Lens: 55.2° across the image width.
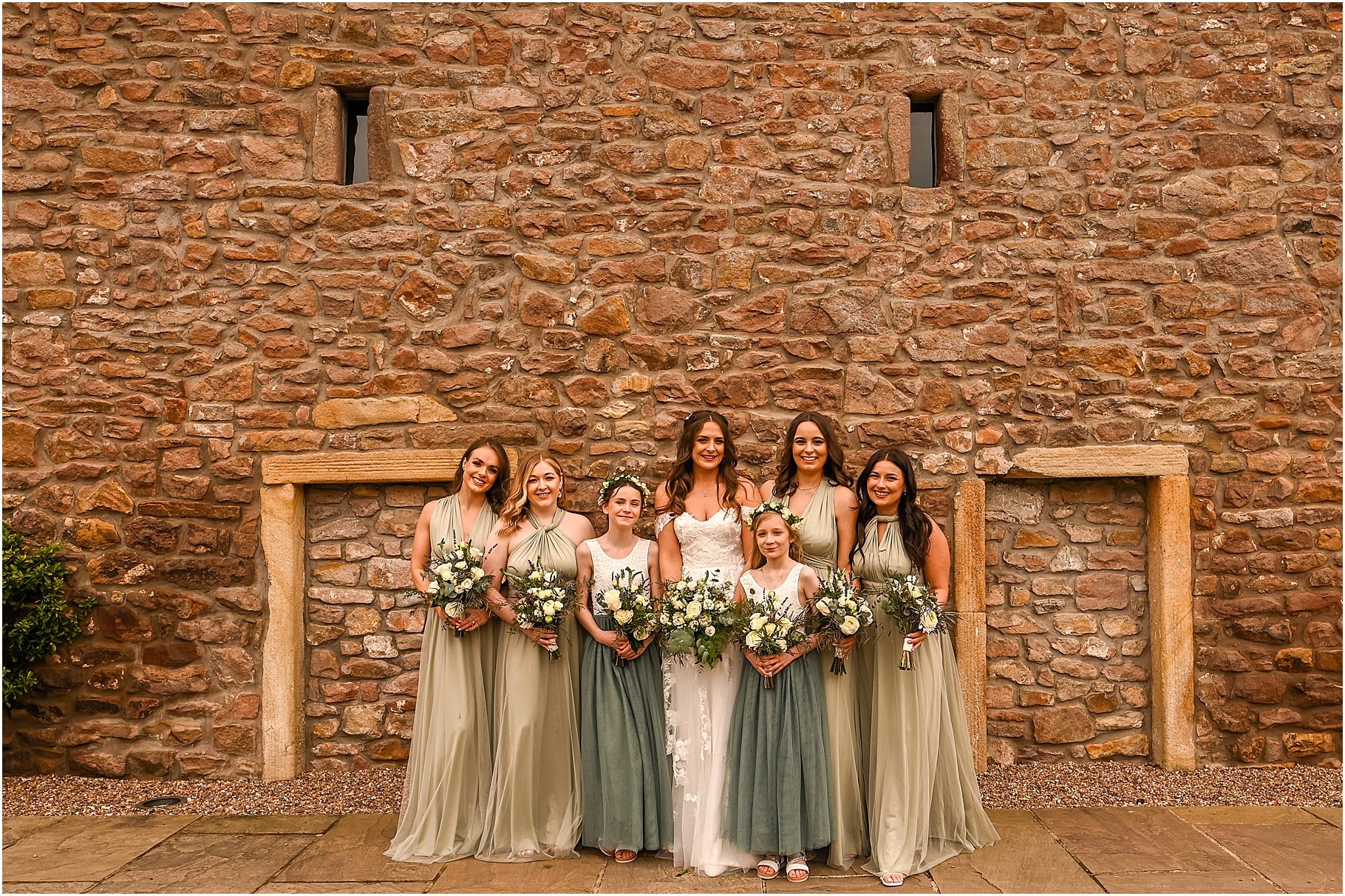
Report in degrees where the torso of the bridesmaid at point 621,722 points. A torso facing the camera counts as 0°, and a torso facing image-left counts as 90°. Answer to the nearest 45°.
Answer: approximately 0°

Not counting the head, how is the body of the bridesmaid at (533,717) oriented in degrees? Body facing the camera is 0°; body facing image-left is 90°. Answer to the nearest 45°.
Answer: approximately 0°

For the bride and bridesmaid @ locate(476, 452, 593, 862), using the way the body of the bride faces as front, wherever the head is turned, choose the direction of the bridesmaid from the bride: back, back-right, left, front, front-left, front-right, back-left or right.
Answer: right

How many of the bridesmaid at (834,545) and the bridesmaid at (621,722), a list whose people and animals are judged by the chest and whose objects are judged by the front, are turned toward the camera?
2

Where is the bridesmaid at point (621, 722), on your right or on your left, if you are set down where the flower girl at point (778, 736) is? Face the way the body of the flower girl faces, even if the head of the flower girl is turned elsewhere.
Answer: on your right

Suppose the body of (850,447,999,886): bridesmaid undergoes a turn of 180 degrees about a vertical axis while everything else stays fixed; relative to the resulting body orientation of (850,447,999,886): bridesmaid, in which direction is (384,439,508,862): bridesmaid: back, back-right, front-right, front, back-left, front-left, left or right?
back-left
